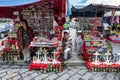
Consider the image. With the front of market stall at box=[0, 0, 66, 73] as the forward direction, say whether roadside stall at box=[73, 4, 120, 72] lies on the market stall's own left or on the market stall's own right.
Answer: on the market stall's own left

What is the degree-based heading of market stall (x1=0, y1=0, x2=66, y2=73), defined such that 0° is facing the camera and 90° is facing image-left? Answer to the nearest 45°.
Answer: approximately 0°

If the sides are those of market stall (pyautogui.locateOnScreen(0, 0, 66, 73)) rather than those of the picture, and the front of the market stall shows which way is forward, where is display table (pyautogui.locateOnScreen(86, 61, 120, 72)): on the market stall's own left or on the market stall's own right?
on the market stall's own left

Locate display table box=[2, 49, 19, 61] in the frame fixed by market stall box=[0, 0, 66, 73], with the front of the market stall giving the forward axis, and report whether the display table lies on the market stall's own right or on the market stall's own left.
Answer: on the market stall's own right
